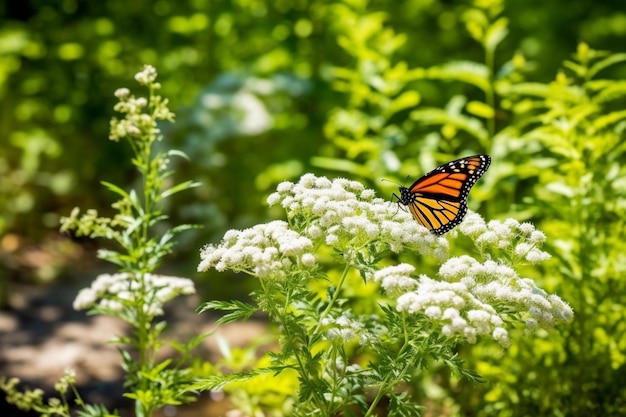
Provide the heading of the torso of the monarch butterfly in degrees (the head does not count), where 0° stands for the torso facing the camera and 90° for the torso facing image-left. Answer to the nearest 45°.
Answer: approximately 90°

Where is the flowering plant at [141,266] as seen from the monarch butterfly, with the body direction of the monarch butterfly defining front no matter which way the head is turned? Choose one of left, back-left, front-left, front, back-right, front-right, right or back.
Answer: front
